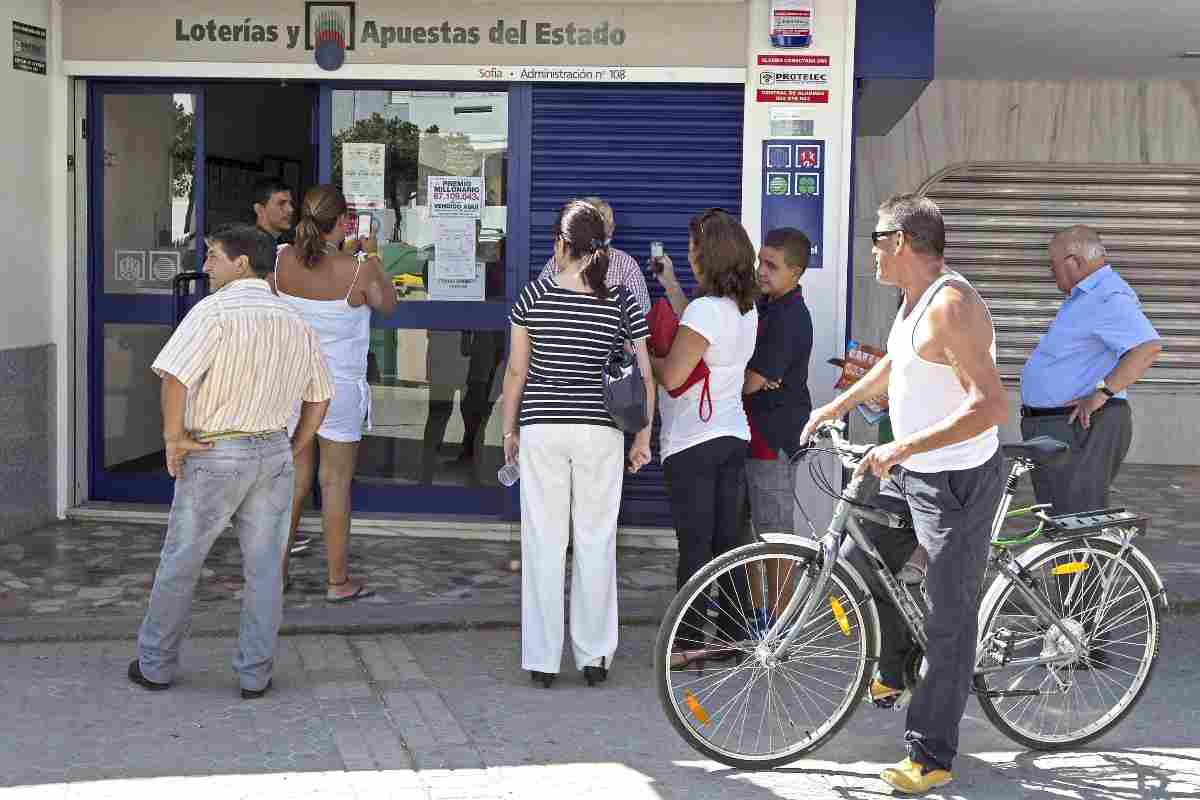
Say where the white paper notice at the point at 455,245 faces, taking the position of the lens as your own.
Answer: facing the viewer

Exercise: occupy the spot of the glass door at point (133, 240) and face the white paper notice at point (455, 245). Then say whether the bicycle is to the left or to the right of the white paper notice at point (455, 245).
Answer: right

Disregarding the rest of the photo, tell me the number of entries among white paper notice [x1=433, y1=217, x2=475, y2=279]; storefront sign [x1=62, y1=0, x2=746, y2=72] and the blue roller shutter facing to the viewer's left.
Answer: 0

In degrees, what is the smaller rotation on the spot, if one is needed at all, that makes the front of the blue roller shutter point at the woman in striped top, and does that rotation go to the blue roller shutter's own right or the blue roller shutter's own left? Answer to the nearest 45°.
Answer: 0° — it already faces them

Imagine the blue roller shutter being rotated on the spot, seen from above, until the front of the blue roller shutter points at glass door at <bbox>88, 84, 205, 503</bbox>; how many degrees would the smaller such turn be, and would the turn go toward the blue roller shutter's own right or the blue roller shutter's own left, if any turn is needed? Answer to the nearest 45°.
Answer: approximately 90° to the blue roller shutter's own right

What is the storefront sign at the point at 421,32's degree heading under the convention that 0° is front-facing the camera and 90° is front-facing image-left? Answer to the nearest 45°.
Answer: approximately 0°

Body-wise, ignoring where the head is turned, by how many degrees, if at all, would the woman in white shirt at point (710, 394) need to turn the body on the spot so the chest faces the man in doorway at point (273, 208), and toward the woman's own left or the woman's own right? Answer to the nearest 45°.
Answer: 0° — they already face them

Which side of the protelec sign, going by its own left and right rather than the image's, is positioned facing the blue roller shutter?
right

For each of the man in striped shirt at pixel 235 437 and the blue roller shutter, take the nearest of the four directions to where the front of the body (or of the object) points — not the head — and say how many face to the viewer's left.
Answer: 0

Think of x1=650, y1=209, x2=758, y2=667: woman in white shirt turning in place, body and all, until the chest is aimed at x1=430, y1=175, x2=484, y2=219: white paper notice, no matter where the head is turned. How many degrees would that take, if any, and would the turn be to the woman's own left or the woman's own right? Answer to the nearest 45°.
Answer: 0° — they already face it

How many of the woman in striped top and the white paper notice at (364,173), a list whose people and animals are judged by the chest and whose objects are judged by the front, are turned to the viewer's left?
0

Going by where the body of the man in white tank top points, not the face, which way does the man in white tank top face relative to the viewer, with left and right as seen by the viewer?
facing to the left of the viewer

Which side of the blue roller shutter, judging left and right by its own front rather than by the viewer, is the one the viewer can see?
front

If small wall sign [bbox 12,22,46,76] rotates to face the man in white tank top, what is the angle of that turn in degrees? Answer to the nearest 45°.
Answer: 0° — it already faces them

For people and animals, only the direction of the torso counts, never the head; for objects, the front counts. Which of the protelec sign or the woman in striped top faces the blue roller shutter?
the woman in striped top

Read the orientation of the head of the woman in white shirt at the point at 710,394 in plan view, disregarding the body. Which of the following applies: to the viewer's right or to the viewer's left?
to the viewer's left
